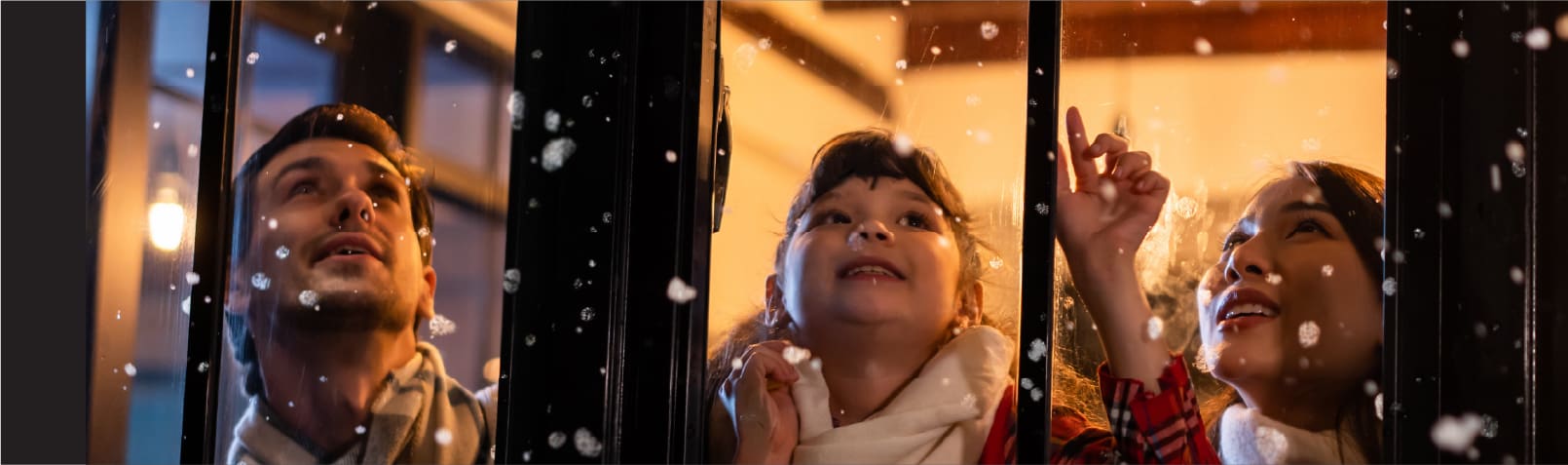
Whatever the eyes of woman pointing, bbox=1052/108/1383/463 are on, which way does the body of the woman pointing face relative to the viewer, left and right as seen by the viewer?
facing the viewer and to the left of the viewer

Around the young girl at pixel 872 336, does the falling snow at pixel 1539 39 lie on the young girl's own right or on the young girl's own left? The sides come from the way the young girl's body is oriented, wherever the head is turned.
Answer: on the young girl's own left

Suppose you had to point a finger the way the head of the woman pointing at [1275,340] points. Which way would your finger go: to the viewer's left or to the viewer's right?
to the viewer's left

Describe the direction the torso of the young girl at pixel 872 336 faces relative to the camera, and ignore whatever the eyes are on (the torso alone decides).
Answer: toward the camera

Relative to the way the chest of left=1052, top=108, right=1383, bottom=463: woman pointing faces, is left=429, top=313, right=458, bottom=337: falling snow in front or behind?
in front

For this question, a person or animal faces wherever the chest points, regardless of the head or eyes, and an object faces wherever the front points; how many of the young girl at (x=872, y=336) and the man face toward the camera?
2

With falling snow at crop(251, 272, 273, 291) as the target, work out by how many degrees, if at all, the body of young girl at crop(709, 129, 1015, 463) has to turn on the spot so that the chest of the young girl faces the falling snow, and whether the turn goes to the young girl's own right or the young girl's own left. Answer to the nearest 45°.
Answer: approximately 90° to the young girl's own right
